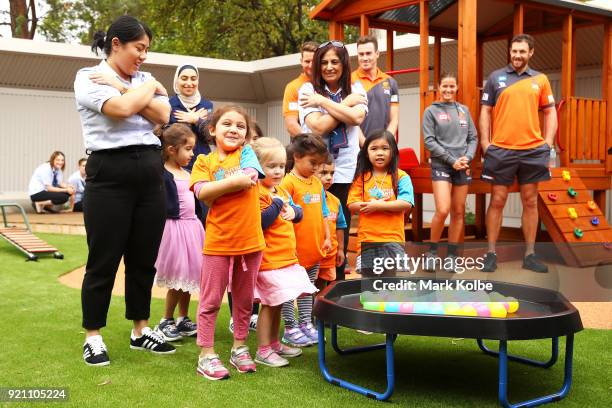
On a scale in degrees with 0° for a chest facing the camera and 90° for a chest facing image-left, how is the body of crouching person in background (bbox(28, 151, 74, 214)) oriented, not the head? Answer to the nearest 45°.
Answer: approximately 315°

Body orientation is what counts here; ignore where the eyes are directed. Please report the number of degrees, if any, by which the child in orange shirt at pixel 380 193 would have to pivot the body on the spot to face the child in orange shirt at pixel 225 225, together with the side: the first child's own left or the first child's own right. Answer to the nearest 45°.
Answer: approximately 45° to the first child's own right

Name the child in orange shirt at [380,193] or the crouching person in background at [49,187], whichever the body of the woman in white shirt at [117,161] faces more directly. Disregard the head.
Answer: the child in orange shirt

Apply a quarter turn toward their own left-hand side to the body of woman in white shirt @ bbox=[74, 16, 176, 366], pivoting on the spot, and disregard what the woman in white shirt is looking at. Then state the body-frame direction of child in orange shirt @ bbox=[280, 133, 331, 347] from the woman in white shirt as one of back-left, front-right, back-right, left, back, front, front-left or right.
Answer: front-right

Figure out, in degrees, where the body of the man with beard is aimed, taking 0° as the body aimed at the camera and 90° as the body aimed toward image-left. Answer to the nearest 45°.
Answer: approximately 0°

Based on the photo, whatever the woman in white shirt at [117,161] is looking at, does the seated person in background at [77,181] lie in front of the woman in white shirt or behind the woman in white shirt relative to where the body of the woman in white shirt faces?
behind

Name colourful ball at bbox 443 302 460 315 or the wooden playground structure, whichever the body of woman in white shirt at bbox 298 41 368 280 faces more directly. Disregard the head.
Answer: the colourful ball

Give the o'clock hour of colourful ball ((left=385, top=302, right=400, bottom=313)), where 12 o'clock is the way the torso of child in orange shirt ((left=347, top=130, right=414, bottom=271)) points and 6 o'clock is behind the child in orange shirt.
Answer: The colourful ball is roughly at 12 o'clock from the child in orange shirt.

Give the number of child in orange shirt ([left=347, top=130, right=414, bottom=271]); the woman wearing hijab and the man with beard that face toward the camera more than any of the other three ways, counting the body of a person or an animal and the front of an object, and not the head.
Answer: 3

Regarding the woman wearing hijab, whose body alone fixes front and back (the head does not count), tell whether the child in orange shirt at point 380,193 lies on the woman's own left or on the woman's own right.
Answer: on the woman's own left
